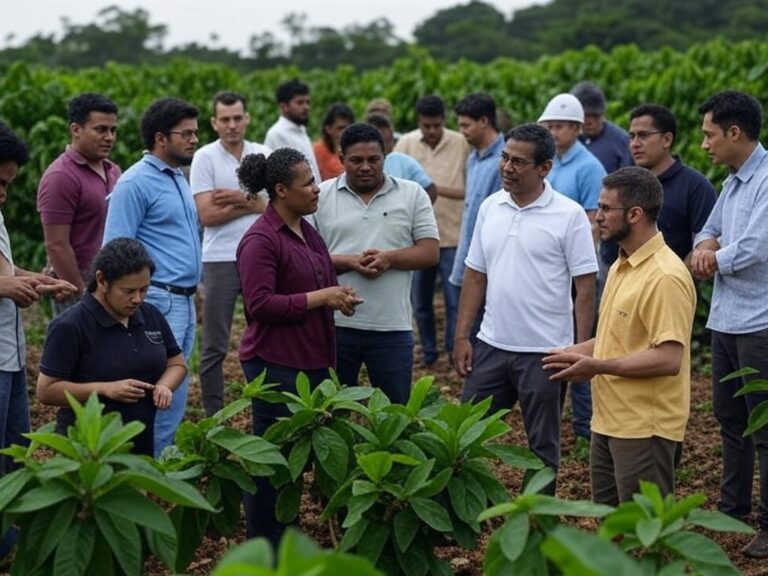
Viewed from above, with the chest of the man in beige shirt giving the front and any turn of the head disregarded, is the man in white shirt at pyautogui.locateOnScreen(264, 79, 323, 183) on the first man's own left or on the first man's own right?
on the first man's own right

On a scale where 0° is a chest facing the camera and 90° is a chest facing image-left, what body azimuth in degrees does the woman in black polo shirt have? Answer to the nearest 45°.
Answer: approximately 315°

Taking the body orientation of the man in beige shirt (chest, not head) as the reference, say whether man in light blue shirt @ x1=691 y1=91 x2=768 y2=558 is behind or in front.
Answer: in front

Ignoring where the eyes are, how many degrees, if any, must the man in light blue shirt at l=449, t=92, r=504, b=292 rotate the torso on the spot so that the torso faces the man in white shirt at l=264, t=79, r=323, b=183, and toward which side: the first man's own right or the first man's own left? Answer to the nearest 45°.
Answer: approximately 45° to the first man's own right

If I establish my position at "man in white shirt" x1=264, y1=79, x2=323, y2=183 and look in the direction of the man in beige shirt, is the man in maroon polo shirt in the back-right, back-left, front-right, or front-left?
back-right

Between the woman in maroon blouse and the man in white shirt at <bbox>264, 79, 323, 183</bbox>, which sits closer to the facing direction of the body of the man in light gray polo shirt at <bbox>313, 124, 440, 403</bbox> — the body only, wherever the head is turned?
the woman in maroon blouse

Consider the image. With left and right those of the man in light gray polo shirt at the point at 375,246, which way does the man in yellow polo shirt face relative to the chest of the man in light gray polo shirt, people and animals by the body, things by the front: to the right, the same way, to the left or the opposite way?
to the right

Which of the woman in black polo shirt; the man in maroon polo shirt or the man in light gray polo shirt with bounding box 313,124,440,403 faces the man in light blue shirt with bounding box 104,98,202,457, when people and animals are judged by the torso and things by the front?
the man in maroon polo shirt

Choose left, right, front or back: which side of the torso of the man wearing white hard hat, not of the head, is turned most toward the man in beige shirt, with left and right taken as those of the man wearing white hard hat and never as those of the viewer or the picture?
right

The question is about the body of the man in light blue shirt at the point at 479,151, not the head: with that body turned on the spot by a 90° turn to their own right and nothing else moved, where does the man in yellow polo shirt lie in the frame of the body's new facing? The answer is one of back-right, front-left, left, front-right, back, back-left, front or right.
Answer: back

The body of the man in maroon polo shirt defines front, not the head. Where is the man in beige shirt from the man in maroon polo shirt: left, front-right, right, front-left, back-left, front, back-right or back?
left

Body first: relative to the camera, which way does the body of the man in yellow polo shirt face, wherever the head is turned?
to the viewer's left
